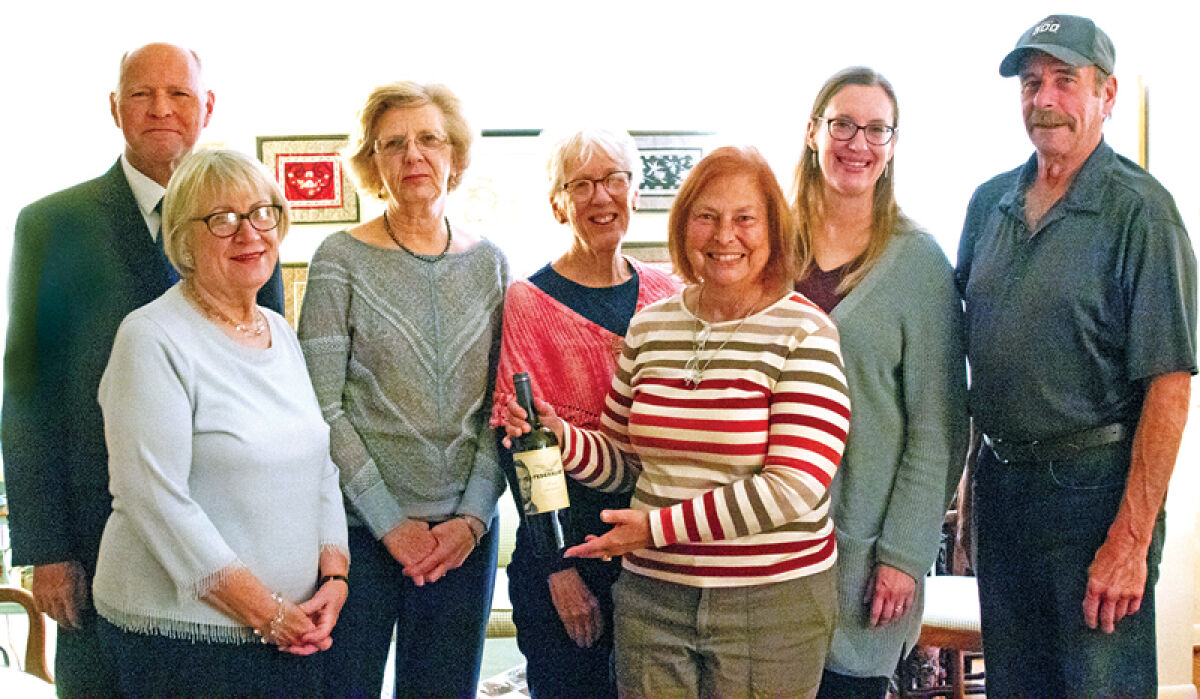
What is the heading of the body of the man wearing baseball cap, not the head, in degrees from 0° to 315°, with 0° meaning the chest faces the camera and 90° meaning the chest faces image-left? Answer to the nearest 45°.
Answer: approximately 45°

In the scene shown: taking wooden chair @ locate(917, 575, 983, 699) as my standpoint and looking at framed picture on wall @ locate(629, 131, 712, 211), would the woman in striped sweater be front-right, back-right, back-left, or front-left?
back-left

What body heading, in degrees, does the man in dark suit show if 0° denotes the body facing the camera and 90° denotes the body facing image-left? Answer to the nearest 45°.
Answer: approximately 0°

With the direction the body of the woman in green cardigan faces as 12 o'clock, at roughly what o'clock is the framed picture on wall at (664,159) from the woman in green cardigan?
The framed picture on wall is roughly at 4 o'clock from the woman in green cardigan.

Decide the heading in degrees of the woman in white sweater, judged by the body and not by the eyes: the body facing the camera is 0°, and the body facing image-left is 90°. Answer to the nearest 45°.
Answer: approximately 315°

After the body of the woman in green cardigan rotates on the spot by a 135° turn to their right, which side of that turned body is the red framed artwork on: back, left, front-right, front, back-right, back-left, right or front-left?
front-left

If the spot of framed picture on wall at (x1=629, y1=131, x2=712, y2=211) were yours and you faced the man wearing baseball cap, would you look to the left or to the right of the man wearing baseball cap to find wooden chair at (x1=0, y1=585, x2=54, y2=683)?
right

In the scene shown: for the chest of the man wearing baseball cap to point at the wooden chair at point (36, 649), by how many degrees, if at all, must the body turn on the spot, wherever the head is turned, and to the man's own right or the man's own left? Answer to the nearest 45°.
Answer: approximately 45° to the man's own right

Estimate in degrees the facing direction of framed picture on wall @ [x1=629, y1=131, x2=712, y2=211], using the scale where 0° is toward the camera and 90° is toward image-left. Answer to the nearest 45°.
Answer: approximately 0°
